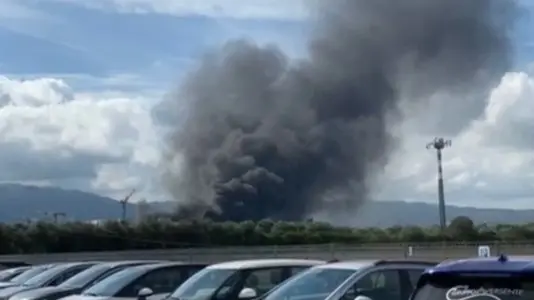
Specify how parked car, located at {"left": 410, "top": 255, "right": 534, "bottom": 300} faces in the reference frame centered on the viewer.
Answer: facing away from the viewer
